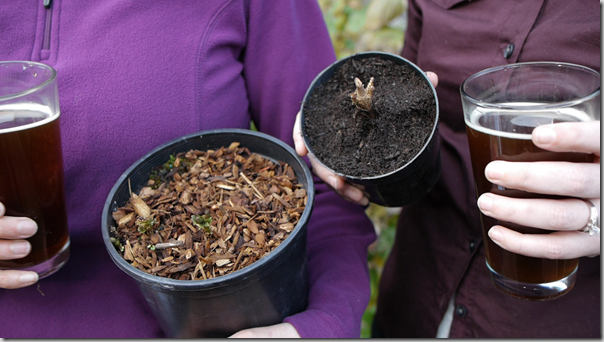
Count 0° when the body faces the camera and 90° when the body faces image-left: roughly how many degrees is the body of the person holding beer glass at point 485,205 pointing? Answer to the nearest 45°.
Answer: approximately 0°
